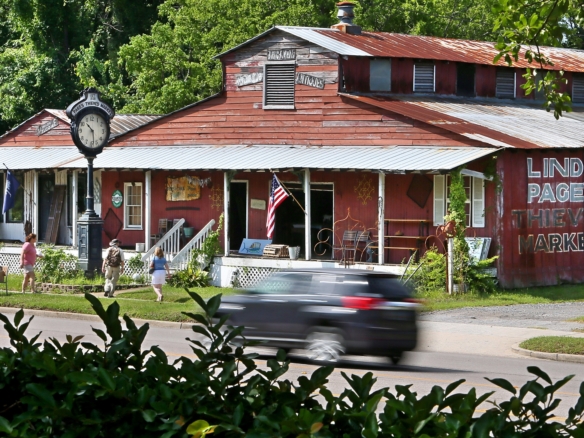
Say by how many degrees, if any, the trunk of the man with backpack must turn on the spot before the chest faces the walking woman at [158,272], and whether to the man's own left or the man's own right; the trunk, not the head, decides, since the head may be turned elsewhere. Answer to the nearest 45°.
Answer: approximately 135° to the man's own right

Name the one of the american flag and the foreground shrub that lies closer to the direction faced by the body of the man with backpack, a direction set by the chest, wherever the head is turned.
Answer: the american flag

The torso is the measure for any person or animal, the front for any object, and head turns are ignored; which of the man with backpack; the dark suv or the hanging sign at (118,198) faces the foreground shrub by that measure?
the hanging sign

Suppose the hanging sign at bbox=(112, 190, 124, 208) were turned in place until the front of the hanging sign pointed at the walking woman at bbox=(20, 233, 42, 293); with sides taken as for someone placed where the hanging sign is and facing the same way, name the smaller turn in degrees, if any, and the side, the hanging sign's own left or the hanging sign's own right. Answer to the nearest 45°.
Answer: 0° — it already faces them

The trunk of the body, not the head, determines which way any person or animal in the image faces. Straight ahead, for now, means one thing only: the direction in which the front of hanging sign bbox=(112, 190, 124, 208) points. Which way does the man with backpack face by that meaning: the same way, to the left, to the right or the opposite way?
the opposite way

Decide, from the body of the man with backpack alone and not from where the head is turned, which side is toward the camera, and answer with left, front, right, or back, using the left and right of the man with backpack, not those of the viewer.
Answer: back

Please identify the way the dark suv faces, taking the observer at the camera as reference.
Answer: facing away from the viewer and to the left of the viewer

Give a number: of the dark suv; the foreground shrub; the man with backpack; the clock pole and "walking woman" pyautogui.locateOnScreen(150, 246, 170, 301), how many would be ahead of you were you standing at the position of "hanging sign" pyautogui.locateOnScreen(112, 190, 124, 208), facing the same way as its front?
5

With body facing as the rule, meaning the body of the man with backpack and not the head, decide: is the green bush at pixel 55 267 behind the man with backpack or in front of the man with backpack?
in front

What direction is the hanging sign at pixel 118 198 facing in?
toward the camera

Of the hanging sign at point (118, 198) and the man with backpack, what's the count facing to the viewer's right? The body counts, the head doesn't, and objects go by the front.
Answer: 0

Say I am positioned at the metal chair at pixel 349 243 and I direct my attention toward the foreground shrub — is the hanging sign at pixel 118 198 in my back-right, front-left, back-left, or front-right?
back-right
